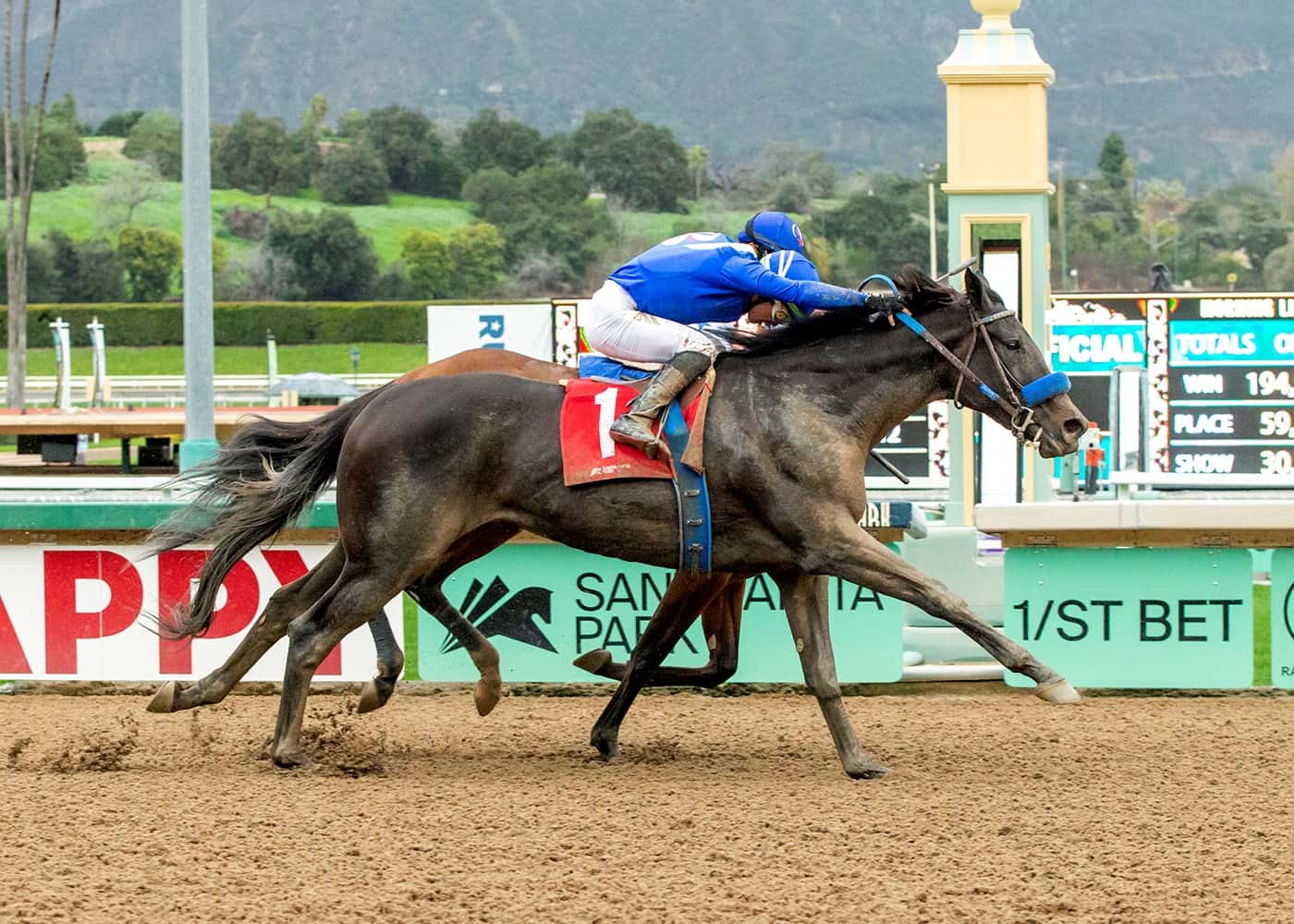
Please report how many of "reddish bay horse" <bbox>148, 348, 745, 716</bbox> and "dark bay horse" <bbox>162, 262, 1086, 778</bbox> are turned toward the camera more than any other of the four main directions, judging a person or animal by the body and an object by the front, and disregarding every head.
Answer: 0

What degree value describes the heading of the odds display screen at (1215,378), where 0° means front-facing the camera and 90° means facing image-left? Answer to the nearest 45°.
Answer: approximately 0°

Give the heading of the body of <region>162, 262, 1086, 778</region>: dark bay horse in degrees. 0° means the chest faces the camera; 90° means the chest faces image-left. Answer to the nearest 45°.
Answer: approximately 270°

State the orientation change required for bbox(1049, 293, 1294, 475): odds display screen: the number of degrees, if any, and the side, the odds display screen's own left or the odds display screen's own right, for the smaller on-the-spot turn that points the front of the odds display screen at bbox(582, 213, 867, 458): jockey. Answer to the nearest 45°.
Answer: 0° — it already faces them

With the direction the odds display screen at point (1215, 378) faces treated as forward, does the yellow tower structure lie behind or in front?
in front

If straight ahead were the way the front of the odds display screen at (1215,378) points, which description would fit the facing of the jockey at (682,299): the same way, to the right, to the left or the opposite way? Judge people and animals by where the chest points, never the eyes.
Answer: to the left

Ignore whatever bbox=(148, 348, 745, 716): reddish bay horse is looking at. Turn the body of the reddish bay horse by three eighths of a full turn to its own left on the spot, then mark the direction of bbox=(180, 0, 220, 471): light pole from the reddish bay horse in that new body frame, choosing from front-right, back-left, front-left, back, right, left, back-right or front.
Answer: front-right

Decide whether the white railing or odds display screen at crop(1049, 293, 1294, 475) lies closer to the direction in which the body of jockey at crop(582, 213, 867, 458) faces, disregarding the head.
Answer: the odds display screen

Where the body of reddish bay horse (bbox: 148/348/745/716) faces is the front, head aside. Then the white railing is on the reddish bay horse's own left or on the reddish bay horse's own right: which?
on the reddish bay horse's own left

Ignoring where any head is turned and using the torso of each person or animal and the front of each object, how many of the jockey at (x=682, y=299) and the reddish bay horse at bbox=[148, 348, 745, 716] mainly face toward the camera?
0

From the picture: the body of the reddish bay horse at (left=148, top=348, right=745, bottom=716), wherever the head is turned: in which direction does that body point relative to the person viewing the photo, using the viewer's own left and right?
facing to the right of the viewer

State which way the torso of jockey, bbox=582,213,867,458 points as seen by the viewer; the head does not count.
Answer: to the viewer's right
